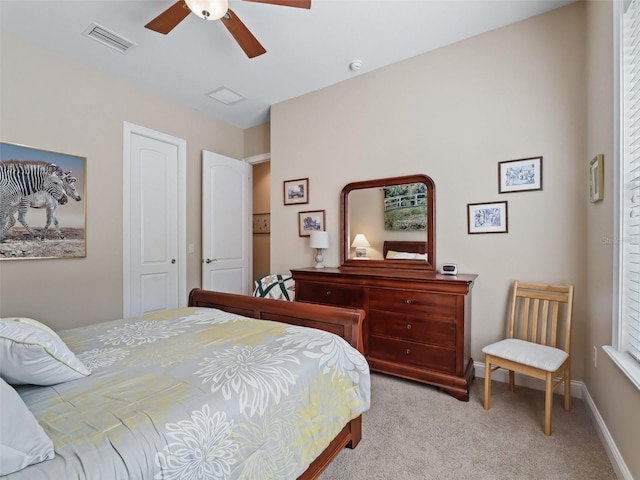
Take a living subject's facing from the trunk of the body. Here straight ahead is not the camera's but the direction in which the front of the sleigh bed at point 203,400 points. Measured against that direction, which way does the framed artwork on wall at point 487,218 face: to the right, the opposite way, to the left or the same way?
the opposite way

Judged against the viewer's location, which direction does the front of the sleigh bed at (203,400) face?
facing away from the viewer and to the right of the viewer

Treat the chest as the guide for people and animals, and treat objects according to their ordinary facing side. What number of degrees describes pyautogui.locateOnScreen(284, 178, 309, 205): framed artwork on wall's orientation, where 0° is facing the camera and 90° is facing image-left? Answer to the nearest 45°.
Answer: approximately 45°

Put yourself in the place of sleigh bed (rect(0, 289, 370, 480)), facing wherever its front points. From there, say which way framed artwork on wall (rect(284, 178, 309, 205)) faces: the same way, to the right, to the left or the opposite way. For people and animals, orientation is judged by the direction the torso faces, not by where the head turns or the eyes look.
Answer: the opposite way

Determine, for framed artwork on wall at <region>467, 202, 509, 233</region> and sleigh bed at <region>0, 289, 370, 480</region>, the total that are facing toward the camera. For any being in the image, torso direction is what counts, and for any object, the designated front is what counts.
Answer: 1

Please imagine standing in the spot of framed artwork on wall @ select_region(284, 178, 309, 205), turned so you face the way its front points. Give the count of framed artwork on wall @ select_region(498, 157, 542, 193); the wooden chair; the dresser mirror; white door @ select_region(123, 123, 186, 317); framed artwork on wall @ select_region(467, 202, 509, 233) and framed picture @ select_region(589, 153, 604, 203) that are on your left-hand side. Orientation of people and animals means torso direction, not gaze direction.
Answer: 5

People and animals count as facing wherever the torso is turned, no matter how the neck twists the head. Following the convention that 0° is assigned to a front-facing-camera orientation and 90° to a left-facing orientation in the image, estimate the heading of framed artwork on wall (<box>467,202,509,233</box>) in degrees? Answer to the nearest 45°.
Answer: approximately 0°

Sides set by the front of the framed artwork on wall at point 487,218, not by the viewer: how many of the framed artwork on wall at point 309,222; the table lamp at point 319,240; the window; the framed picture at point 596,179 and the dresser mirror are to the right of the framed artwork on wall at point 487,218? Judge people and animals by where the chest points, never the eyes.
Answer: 3

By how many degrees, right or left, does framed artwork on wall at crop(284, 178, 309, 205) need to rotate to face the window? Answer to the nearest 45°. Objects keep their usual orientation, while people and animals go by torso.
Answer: approximately 90° to its left

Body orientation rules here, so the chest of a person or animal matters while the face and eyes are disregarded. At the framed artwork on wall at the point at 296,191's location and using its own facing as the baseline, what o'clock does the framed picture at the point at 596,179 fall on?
The framed picture is roughly at 9 o'clock from the framed artwork on wall.
